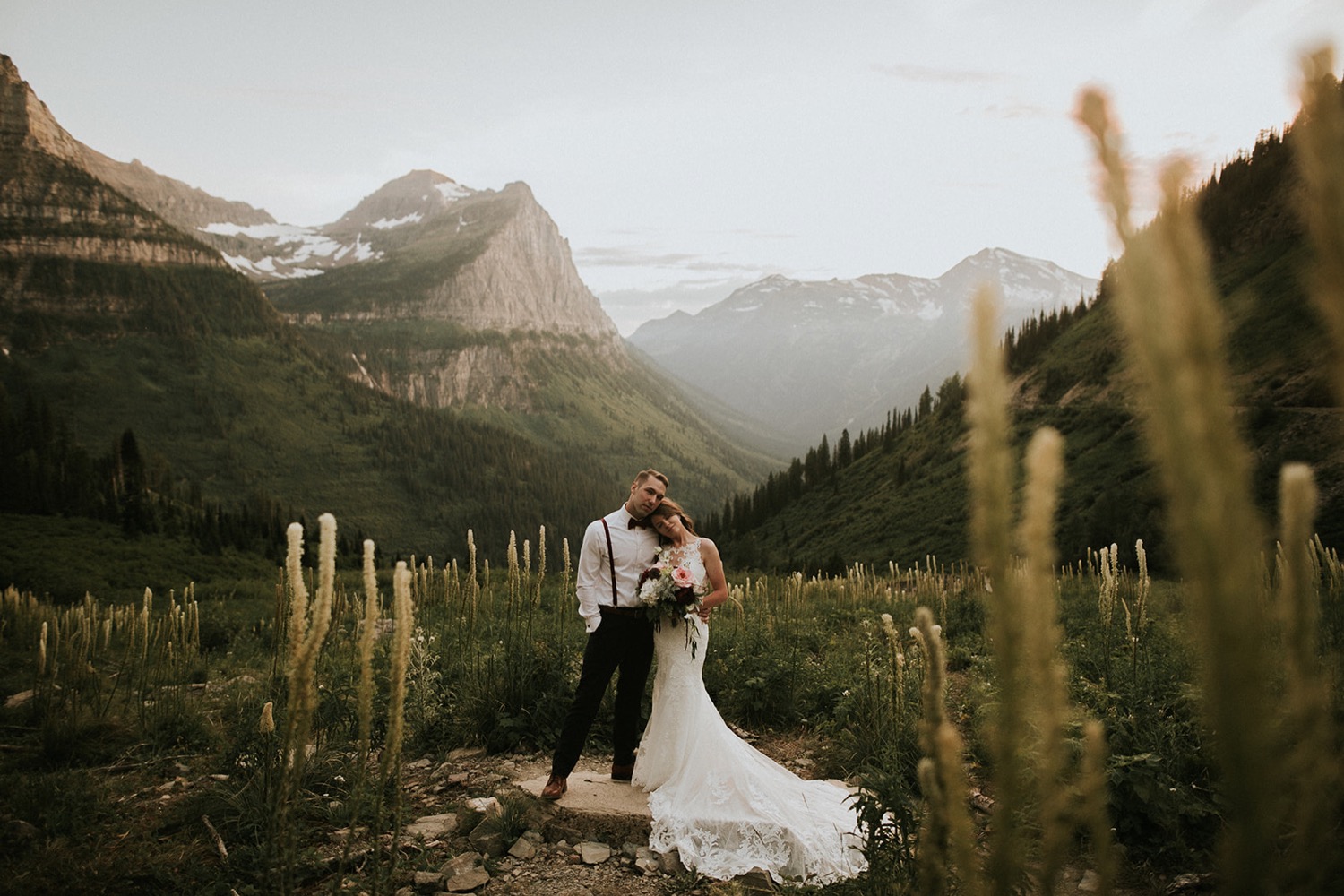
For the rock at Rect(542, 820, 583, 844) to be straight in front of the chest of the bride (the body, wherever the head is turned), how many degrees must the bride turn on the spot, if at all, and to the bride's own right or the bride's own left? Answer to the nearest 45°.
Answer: approximately 45° to the bride's own right

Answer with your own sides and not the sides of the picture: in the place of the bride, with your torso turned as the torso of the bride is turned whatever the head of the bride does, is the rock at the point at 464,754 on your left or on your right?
on your right

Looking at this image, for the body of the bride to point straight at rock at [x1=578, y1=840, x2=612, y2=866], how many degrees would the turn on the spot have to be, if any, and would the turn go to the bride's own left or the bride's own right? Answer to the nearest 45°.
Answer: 0° — they already face it

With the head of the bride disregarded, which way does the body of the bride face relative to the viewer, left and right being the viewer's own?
facing the viewer and to the left of the viewer

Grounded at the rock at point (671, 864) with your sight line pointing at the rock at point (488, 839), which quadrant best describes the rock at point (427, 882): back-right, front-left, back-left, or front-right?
front-left

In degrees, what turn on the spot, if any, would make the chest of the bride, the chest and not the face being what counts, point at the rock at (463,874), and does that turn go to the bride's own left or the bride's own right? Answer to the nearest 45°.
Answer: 0° — they already face it

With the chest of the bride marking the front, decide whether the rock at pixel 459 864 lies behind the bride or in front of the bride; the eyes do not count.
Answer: in front

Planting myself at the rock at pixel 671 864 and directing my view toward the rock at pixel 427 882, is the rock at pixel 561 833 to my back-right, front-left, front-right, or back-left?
front-right

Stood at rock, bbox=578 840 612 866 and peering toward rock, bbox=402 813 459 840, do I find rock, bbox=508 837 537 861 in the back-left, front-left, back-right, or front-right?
front-left
